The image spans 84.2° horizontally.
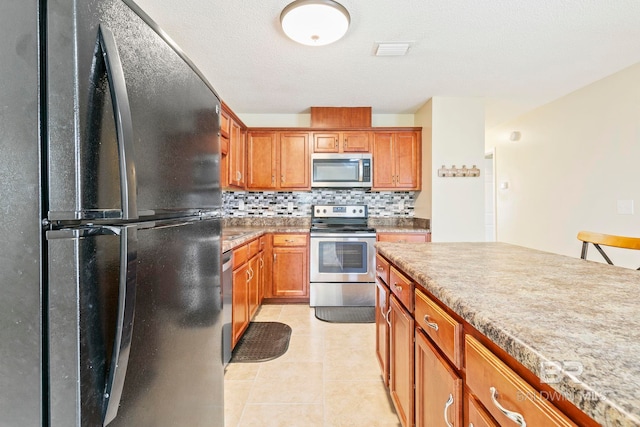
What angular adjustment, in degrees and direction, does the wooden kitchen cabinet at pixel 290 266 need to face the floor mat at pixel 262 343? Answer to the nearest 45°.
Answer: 0° — it already faces it

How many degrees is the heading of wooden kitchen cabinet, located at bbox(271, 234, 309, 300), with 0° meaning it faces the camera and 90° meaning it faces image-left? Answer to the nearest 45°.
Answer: approximately 0°

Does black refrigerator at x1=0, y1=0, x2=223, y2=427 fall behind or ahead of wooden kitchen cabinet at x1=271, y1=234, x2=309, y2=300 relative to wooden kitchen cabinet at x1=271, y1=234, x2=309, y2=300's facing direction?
ahead

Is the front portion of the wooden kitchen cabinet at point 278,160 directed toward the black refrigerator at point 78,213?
yes

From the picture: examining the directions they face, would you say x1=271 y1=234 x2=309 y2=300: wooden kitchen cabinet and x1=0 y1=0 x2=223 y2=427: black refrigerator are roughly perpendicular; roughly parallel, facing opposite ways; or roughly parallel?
roughly perpendicular

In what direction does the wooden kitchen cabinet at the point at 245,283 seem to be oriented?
to the viewer's right

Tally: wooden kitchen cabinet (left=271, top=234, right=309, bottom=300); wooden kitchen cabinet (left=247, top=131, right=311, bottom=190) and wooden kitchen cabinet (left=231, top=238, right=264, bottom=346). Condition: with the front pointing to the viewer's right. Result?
1

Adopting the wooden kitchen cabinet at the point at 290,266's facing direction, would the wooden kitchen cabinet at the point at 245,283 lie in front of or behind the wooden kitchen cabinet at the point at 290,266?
in front
